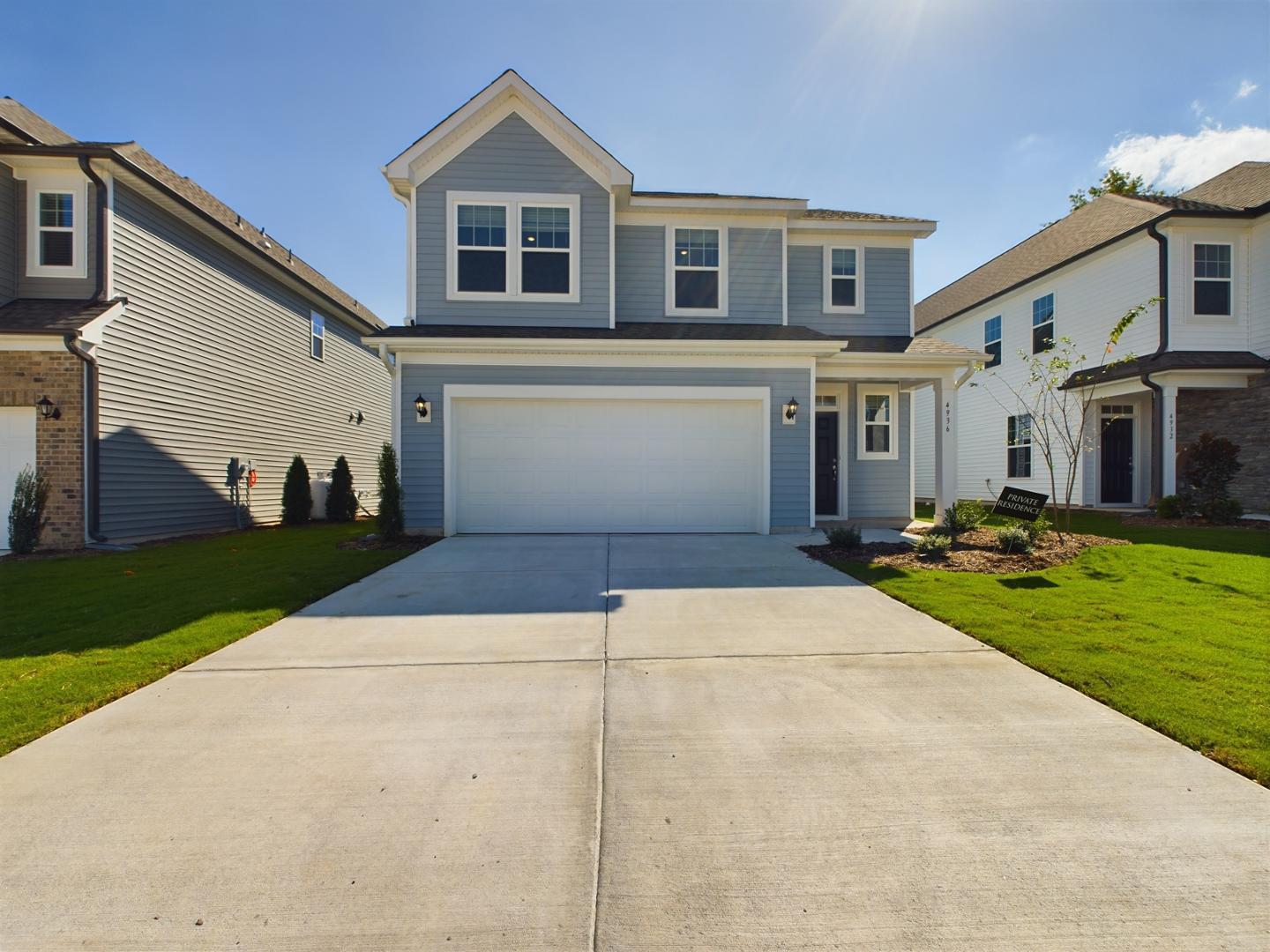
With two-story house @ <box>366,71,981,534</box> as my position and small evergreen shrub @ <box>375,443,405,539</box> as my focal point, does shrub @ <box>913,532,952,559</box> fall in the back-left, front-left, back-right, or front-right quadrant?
back-left

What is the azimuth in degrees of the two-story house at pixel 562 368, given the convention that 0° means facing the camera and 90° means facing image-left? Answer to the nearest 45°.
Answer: approximately 0°

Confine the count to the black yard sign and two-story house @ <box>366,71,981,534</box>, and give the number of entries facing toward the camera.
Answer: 2

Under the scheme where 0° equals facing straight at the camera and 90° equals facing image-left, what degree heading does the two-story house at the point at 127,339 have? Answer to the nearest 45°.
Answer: approximately 45°

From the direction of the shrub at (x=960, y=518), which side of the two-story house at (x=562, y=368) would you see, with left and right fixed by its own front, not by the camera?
left

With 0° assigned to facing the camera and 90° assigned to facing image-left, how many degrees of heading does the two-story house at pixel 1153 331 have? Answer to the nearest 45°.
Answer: approximately 315°

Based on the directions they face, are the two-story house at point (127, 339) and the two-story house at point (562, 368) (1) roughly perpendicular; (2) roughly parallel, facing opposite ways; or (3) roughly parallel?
roughly parallel

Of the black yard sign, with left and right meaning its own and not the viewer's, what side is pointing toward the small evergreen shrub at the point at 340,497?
right

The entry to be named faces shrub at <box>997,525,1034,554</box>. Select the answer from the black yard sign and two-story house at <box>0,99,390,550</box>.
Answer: the black yard sign

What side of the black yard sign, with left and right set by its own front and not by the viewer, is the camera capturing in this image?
front

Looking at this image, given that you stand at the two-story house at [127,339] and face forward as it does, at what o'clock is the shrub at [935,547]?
The shrub is roughly at 9 o'clock from the two-story house.
